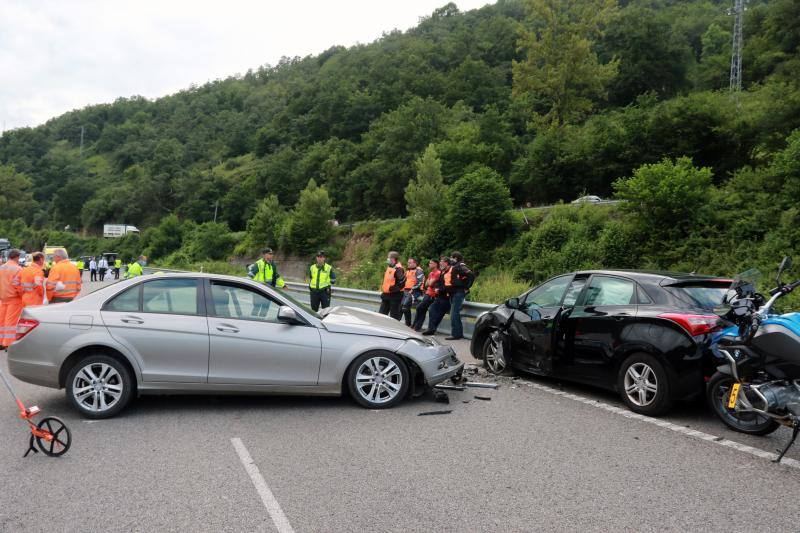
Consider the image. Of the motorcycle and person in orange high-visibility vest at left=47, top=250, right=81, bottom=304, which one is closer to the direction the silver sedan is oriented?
the motorcycle

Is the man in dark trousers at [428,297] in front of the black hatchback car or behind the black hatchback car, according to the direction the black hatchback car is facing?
in front

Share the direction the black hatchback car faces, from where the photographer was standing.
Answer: facing away from the viewer and to the left of the viewer

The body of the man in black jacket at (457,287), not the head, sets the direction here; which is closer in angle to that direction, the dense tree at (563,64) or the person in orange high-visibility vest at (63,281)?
the person in orange high-visibility vest

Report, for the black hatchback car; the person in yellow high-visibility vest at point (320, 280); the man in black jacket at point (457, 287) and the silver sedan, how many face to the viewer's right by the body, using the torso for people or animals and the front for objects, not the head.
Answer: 1

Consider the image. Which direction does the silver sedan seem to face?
to the viewer's right

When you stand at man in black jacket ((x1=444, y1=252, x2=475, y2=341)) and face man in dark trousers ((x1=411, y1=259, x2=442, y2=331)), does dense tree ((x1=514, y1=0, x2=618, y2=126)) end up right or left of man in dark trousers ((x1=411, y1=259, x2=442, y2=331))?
right

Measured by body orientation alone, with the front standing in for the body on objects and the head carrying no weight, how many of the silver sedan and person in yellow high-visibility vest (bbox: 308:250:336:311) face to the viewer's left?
0

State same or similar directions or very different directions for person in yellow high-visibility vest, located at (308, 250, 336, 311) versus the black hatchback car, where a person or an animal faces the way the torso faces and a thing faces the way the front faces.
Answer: very different directions

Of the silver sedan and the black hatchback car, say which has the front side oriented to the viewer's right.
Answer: the silver sedan

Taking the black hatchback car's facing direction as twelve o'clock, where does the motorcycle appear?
The motorcycle is roughly at 6 o'clock from the black hatchback car.

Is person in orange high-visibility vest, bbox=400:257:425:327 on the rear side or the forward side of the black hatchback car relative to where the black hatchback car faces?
on the forward side

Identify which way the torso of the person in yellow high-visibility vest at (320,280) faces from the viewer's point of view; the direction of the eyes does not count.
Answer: toward the camera

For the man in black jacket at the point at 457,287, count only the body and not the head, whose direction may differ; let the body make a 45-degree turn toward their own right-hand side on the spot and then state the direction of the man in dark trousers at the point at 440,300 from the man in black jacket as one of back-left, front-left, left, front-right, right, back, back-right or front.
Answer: front

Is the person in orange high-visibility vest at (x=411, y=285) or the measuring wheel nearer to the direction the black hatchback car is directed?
the person in orange high-visibility vest
